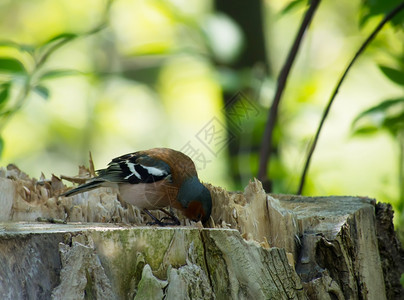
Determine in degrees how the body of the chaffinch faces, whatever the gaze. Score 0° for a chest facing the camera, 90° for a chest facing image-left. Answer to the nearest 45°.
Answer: approximately 270°

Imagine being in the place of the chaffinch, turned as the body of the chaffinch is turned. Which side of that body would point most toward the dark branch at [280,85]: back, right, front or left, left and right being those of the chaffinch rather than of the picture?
left
